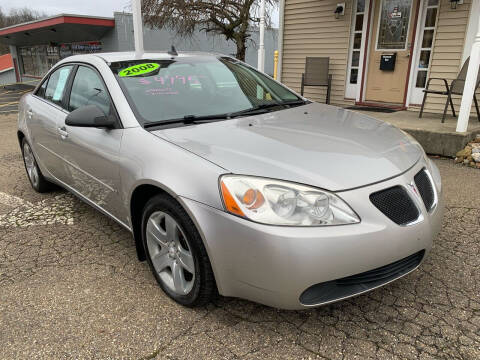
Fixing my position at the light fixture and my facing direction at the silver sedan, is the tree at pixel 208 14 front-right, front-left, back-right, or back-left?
back-right

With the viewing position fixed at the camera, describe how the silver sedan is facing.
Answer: facing the viewer and to the right of the viewer

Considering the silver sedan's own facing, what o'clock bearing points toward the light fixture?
The light fixture is roughly at 8 o'clock from the silver sedan.

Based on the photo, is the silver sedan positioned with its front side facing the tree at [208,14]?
no

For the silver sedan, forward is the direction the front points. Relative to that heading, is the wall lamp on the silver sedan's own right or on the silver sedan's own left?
on the silver sedan's own left

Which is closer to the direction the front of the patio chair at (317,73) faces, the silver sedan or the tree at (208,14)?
the silver sedan

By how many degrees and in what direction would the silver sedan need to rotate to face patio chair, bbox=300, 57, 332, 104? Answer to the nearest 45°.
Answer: approximately 135° to its left

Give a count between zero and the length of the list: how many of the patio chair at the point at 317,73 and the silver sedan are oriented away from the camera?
0

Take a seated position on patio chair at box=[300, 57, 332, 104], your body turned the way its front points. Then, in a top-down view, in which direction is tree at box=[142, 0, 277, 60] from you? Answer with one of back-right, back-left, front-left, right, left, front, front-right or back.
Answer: back-right

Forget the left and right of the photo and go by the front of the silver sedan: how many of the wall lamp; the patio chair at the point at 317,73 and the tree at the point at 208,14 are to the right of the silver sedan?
0

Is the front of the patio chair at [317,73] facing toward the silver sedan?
yes

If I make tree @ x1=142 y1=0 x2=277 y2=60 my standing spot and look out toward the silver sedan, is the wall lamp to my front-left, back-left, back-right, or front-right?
front-left

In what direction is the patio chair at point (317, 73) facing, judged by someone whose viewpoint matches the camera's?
facing the viewer
